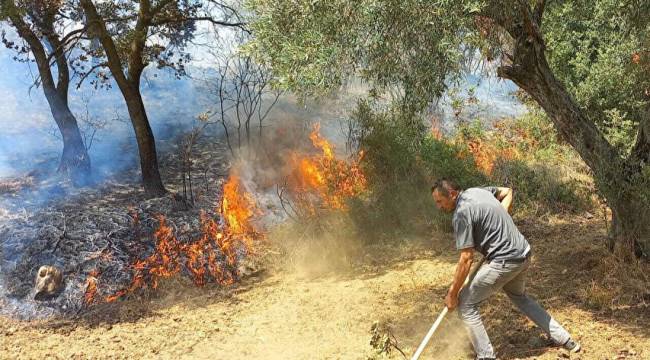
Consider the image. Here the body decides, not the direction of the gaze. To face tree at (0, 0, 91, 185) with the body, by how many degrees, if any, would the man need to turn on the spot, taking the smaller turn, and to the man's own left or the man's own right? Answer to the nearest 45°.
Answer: approximately 45° to the man's own right

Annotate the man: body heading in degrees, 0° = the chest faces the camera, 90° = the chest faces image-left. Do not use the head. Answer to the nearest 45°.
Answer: approximately 90°

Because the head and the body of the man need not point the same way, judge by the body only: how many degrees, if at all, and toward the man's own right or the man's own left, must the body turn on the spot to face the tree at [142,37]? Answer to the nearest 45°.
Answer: approximately 45° to the man's own right
